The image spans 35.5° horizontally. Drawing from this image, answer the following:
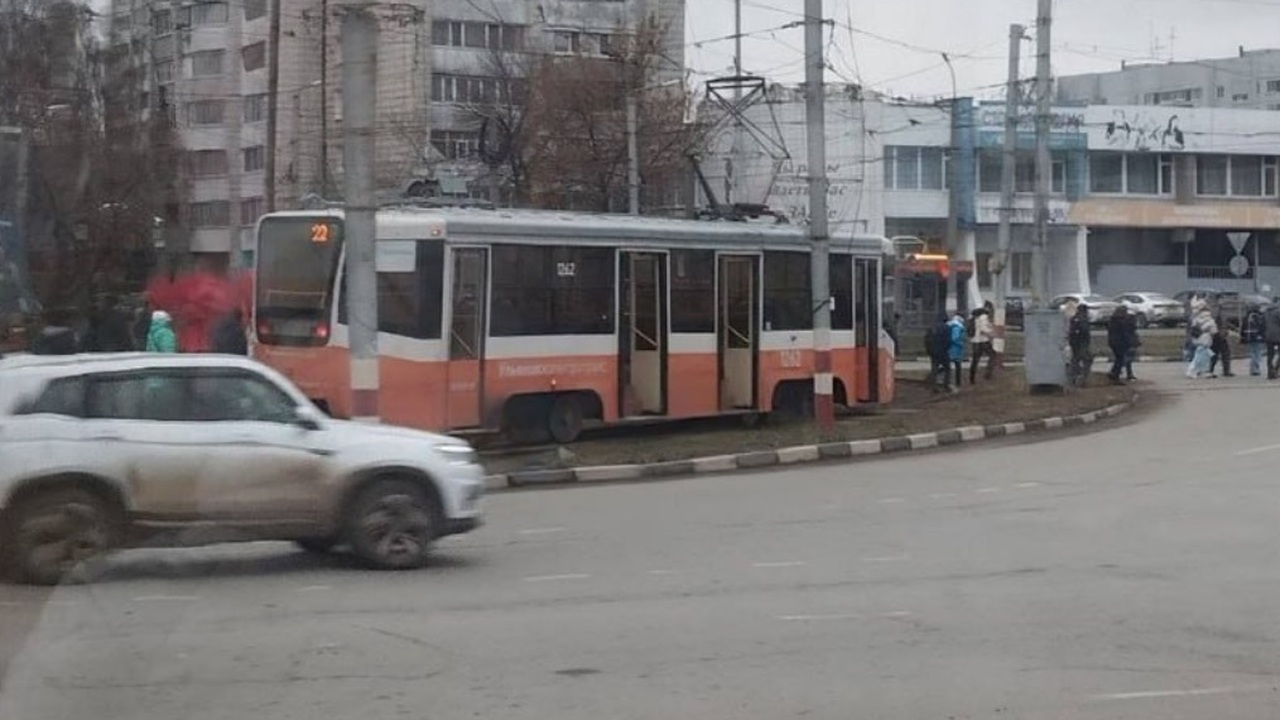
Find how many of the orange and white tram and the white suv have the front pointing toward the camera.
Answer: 0

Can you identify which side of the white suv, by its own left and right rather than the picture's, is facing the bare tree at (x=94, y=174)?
left

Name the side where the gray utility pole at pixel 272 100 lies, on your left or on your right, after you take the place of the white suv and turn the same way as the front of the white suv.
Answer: on your left

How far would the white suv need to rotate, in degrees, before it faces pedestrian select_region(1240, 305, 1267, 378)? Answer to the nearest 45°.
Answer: approximately 45° to its left

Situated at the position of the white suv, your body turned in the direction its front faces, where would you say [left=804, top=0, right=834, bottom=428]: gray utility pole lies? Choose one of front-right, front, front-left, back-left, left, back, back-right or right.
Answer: front-left

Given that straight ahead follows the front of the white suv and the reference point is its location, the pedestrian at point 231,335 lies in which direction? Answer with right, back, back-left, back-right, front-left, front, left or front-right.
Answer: left

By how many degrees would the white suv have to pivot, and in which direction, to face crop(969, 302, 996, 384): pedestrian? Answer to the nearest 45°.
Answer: approximately 45° to its left

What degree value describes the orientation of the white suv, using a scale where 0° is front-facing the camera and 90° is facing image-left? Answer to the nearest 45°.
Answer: approximately 270°
